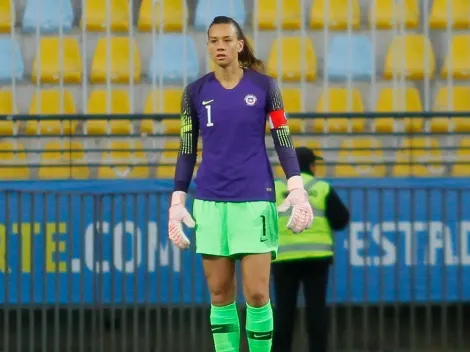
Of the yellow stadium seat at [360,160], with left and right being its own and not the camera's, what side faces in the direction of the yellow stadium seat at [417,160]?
left

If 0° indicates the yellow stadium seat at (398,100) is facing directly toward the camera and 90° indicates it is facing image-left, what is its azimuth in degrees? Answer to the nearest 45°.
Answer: approximately 0°

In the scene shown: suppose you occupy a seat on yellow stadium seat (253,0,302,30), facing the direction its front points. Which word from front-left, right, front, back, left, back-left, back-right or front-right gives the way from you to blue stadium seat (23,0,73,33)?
right

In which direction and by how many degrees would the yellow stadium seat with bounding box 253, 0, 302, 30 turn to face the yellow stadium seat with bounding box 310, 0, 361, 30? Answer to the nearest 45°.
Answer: approximately 90° to its left

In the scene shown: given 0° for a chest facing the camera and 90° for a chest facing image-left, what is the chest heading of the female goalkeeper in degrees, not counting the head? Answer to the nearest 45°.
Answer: approximately 0°

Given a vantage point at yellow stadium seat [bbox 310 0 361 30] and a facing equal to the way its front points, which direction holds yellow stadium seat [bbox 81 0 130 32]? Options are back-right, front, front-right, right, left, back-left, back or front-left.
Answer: right
